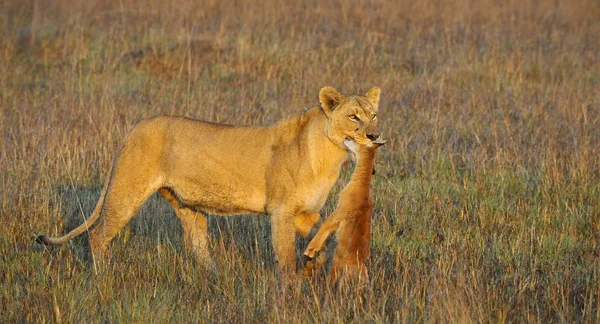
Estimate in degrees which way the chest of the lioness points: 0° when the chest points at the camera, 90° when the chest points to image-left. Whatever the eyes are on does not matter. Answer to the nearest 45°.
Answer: approximately 270°
